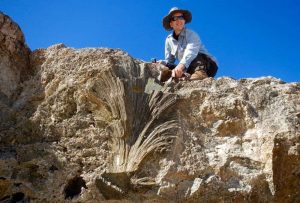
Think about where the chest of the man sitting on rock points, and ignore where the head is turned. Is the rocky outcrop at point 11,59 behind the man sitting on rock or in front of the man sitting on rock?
in front

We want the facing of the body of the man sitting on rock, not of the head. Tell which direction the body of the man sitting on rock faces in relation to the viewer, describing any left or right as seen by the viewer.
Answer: facing the viewer and to the left of the viewer

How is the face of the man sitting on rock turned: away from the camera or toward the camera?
toward the camera
